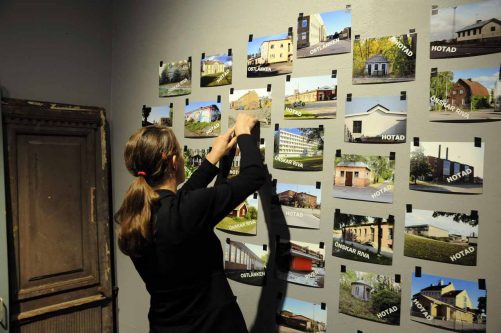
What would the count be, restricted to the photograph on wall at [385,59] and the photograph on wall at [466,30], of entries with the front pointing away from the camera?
0

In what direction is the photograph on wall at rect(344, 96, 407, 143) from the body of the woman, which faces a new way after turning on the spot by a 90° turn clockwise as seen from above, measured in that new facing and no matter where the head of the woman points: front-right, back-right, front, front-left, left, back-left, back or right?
front-left

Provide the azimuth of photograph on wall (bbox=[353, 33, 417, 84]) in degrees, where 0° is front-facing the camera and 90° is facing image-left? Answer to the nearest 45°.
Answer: approximately 45°

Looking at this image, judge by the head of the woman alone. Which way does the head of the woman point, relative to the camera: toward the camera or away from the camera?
away from the camera

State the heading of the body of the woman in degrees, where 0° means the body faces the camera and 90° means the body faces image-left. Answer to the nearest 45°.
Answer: approximately 225°
